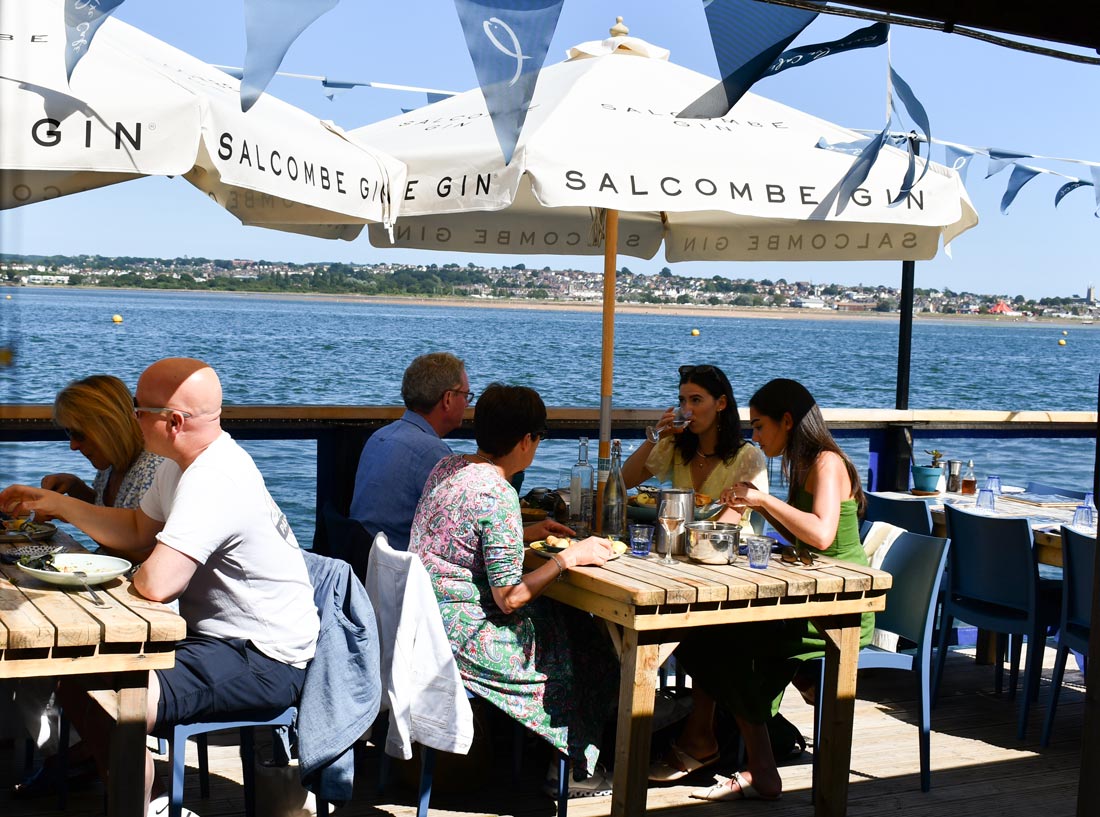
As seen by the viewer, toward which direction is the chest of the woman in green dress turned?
to the viewer's left

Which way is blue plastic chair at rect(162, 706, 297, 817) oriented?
to the viewer's left

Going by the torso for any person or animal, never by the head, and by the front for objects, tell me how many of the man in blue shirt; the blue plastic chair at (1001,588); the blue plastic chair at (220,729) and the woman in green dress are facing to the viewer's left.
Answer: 2

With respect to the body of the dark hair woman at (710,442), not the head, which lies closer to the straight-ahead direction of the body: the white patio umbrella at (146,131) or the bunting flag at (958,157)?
the white patio umbrella

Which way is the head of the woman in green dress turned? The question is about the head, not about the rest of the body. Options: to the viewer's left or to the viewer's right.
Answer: to the viewer's left

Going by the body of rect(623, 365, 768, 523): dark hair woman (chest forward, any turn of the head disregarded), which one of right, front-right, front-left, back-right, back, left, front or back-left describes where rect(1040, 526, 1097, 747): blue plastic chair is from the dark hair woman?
back-left

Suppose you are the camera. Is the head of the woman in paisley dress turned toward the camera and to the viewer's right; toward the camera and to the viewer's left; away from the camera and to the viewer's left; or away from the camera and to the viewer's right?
away from the camera and to the viewer's right

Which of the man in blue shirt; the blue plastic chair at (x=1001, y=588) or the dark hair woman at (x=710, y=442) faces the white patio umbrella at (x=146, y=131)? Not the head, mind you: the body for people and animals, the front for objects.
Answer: the dark hair woman

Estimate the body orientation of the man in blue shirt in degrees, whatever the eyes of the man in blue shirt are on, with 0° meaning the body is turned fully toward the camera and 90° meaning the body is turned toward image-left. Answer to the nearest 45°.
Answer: approximately 225°

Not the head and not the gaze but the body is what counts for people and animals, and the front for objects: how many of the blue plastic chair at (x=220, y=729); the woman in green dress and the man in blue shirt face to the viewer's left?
2

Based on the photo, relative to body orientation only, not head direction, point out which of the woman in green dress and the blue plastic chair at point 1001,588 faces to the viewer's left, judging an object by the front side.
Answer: the woman in green dress
